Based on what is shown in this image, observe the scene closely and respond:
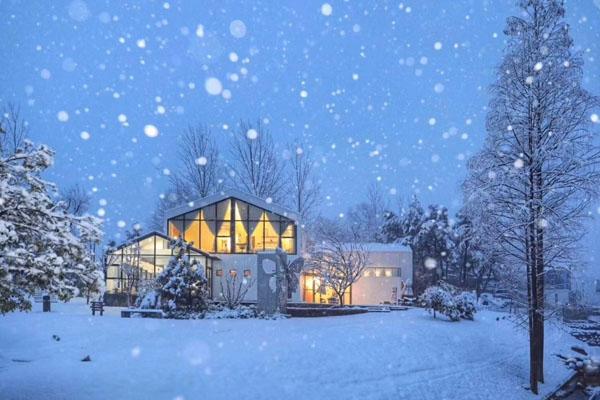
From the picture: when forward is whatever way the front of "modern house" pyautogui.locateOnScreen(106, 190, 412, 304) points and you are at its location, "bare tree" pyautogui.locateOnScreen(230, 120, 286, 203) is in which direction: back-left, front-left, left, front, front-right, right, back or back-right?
back

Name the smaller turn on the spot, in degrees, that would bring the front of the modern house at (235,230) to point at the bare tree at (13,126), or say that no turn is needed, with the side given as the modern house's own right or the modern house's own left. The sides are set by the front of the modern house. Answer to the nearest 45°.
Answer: approximately 90° to the modern house's own right

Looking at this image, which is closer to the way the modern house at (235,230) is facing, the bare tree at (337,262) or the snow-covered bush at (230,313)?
the snow-covered bush

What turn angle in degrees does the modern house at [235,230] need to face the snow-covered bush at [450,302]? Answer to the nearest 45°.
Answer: approximately 45° to its left

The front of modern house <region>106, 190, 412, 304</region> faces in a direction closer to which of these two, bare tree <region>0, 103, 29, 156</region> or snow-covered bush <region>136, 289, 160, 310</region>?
the snow-covered bush

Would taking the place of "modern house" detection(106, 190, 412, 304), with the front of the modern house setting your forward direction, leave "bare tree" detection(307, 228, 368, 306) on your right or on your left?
on your left

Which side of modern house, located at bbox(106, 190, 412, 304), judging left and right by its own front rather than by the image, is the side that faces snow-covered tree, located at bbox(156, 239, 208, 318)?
front

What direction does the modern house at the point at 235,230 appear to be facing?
toward the camera

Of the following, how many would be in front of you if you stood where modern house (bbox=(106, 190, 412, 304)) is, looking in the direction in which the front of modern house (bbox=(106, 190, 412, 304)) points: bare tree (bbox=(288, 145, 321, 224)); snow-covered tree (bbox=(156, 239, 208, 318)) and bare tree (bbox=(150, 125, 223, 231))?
1
